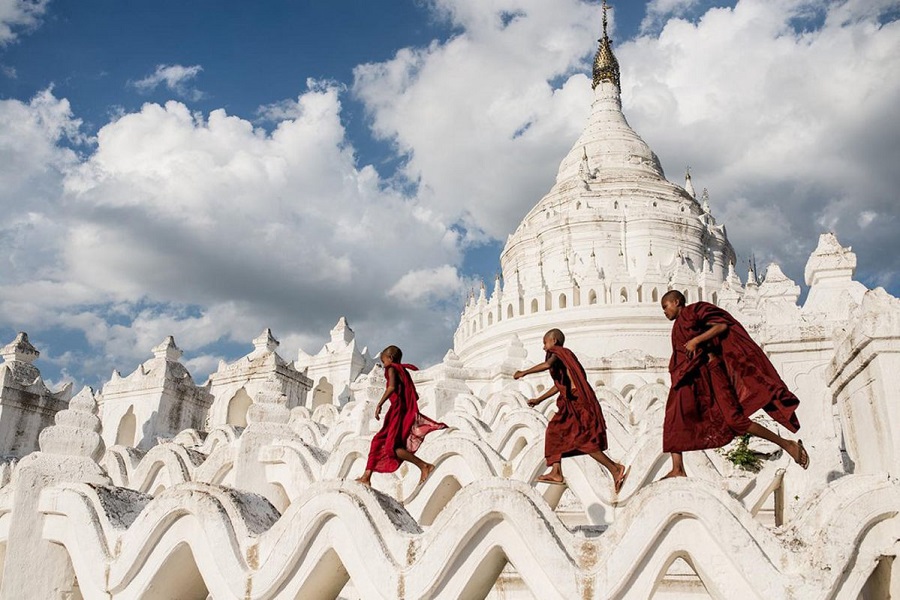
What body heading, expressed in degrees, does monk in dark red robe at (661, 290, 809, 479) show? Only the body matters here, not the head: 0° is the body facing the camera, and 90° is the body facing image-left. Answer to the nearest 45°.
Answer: approximately 90°

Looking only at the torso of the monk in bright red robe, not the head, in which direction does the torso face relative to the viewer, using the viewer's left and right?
facing to the left of the viewer

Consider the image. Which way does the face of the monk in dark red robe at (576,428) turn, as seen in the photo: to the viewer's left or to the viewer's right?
to the viewer's left

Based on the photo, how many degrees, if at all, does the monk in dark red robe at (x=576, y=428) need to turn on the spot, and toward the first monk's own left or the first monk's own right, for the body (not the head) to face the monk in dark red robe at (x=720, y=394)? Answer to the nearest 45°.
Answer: approximately 135° to the first monk's own left

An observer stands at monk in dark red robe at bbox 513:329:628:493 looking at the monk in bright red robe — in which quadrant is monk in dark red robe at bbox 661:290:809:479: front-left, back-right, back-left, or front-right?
back-left

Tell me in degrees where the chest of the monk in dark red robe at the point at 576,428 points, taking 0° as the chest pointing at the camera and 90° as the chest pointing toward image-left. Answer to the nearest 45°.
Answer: approximately 90°
